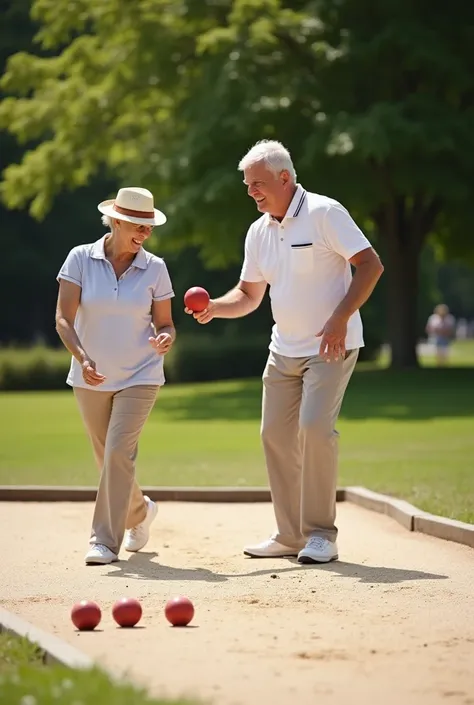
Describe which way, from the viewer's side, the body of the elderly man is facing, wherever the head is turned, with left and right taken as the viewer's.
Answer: facing the viewer and to the left of the viewer

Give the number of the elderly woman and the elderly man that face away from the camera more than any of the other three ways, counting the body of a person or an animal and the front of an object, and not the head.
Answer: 0

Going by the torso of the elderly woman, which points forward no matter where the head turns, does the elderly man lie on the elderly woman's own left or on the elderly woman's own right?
on the elderly woman's own left

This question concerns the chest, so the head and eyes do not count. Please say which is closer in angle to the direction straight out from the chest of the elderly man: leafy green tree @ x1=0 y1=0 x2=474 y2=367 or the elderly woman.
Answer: the elderly woman

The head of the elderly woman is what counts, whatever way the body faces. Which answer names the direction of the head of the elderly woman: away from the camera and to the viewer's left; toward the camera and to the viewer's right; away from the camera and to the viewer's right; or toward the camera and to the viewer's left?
toward the camera and to the viewer's right

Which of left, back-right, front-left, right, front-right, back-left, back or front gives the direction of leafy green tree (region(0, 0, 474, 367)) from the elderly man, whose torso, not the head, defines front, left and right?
back-right

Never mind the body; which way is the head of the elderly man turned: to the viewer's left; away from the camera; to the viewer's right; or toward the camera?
to the viewer's left

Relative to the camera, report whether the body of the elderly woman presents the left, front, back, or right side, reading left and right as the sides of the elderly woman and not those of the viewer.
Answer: front

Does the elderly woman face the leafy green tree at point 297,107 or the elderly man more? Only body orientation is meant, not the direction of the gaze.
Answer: the elderly man

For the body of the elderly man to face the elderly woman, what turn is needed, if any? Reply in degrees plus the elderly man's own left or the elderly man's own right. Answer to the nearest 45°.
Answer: approximately 45° to the elderly man's own right

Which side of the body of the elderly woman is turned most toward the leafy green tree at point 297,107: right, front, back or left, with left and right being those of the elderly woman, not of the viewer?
back
